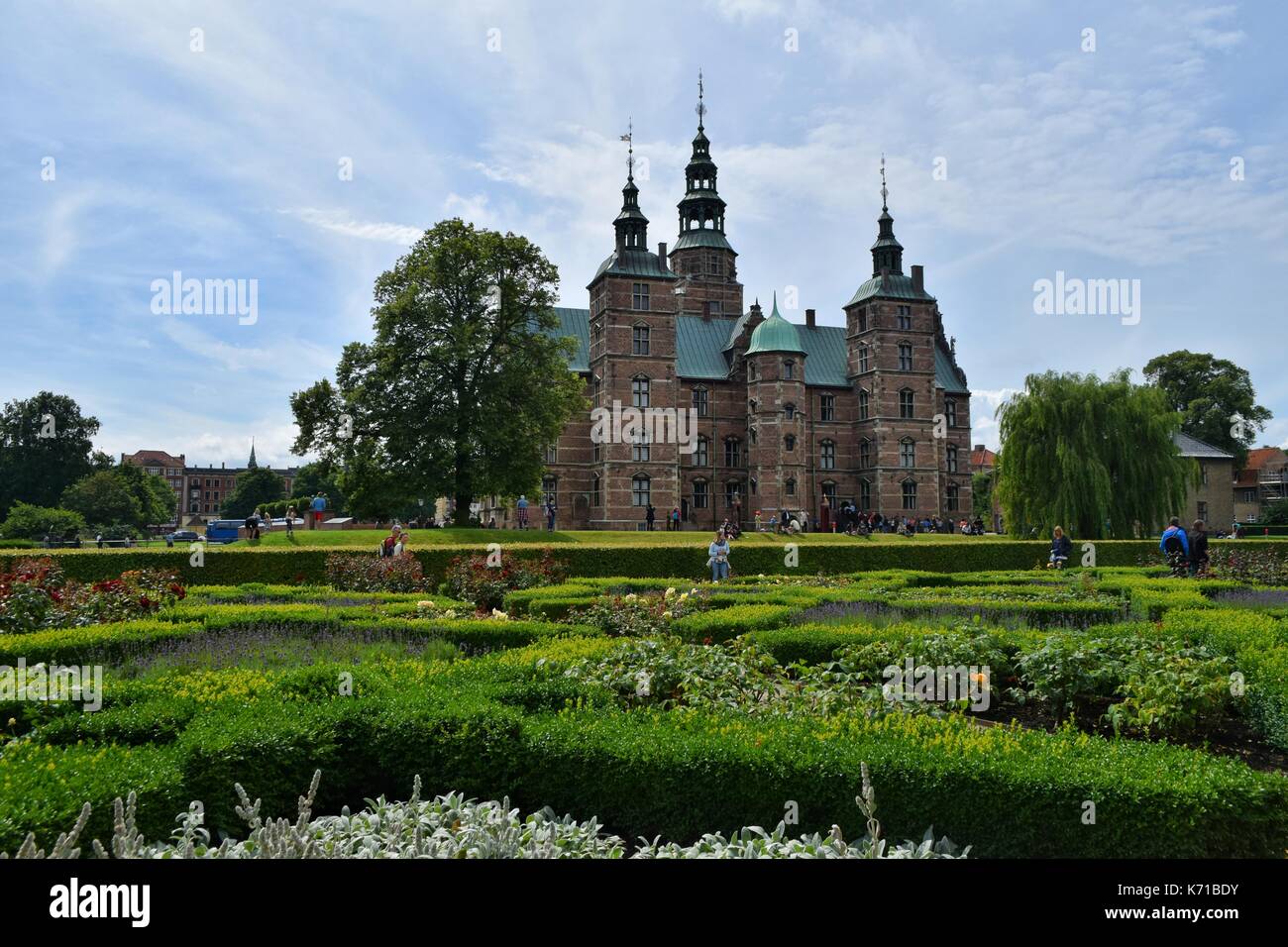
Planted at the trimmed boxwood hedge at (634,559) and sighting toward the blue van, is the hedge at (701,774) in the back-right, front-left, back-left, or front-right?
back-left
